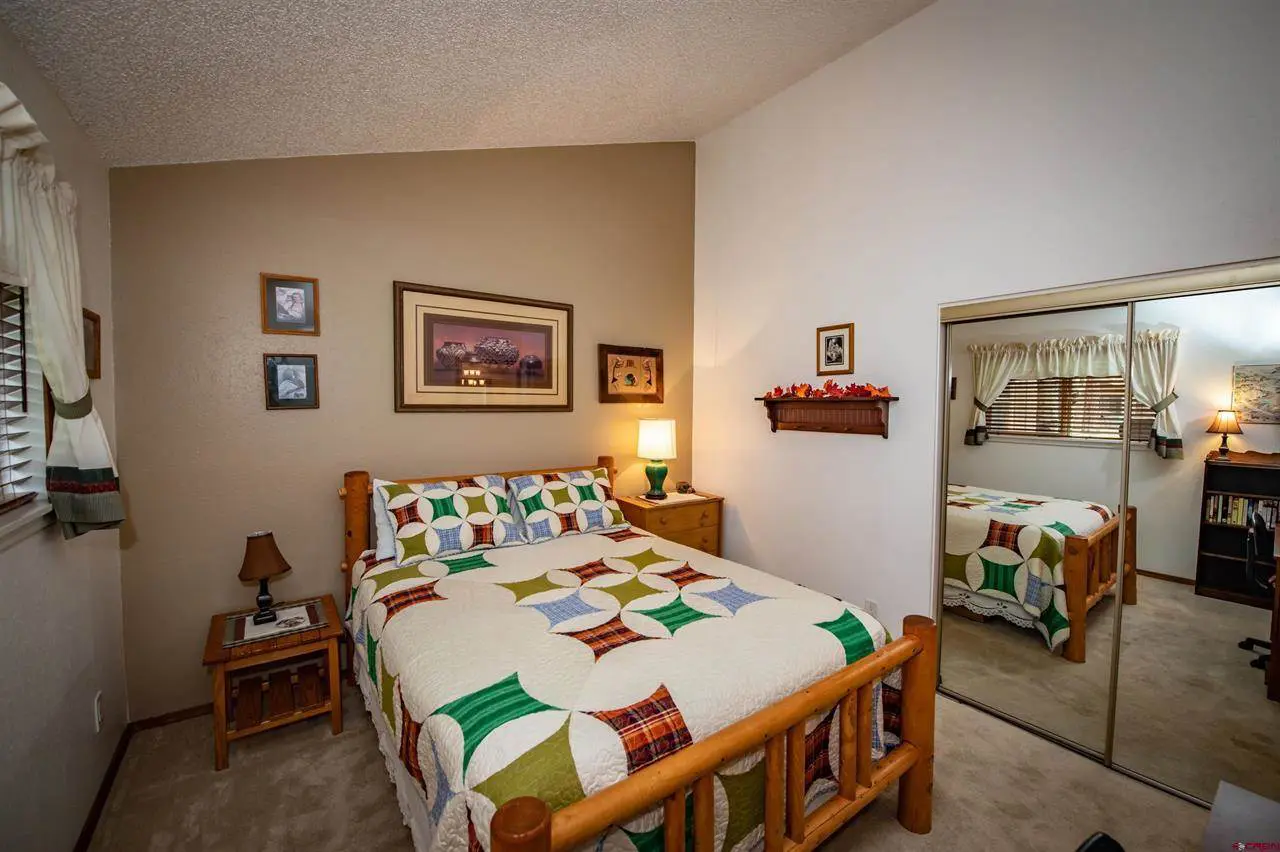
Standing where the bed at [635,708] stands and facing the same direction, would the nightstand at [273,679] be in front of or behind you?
behind

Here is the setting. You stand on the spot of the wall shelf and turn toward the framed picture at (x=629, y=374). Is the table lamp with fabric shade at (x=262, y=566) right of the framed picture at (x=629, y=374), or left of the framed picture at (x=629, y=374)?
left

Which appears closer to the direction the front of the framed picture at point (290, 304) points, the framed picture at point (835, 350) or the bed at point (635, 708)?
the bed

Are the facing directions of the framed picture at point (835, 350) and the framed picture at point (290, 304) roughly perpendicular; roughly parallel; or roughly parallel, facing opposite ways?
roughly perpendicular

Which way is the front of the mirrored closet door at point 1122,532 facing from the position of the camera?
facing the viewer and to the left of the viewer

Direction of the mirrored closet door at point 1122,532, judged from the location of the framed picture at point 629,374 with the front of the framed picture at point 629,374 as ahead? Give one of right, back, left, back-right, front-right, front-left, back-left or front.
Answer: front

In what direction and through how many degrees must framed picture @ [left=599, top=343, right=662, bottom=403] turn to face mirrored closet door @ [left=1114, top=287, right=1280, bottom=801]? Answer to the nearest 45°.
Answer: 0° — it already faces it

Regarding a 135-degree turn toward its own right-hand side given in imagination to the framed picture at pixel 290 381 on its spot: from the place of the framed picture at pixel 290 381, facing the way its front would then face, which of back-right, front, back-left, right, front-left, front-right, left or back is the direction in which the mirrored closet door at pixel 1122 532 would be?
back

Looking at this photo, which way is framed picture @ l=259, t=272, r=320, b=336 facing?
toward the camera

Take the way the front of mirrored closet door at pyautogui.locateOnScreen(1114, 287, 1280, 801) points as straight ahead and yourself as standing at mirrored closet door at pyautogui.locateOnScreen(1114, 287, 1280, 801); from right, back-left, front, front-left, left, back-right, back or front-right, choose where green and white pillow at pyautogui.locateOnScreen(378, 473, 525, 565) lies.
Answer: front

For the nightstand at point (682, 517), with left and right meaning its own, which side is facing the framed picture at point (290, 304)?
right

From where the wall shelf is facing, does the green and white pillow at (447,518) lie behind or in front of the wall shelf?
in front

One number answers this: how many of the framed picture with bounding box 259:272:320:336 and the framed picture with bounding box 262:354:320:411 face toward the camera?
2

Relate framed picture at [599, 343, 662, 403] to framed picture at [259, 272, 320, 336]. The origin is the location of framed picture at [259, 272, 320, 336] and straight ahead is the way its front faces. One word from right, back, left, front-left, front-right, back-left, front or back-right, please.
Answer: left

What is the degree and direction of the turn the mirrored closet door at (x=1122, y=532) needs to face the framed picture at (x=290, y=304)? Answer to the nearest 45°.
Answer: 0° — it already faces it

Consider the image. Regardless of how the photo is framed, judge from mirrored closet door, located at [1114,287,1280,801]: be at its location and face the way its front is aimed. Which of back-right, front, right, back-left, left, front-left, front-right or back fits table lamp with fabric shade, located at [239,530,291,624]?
front
